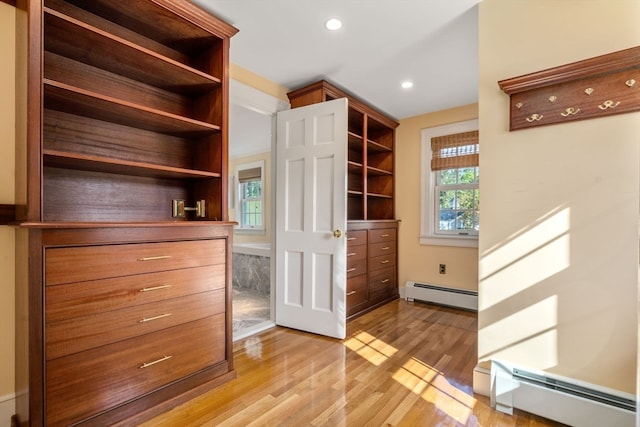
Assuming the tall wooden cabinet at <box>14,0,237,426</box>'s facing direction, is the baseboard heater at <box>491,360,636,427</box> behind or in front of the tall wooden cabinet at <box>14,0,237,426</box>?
in front

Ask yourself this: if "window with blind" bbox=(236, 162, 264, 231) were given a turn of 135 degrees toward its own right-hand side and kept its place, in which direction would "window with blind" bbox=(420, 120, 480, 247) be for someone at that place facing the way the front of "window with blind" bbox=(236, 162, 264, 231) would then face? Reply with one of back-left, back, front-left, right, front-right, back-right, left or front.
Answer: back-right

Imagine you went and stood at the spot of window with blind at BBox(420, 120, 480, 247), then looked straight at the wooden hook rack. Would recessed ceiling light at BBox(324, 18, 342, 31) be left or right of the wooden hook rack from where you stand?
right

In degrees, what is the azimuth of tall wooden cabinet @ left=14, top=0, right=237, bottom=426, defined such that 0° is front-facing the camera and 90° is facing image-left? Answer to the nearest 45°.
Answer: approximately 315°

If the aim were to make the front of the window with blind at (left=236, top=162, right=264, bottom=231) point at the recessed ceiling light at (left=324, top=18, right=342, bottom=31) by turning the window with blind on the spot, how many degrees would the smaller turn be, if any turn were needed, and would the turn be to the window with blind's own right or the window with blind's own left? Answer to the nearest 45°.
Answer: approximately 45° to the window with blind's own left

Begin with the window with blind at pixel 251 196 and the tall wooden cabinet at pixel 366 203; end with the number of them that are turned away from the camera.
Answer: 0

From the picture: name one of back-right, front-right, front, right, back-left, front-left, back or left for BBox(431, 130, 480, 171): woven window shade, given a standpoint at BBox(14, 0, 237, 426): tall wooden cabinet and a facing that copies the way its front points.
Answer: front-left

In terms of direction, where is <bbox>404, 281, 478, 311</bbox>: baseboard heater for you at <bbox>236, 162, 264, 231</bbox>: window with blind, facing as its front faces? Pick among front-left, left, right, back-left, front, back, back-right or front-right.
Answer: left

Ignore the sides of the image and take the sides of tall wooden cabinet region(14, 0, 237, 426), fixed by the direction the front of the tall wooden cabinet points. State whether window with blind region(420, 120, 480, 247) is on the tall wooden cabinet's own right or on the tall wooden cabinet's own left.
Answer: on the tall wooden cabinet's own left

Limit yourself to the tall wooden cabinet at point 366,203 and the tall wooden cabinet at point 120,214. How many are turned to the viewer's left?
0

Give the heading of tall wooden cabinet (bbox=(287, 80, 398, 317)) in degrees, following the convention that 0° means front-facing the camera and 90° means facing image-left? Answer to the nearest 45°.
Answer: approximately 315°
